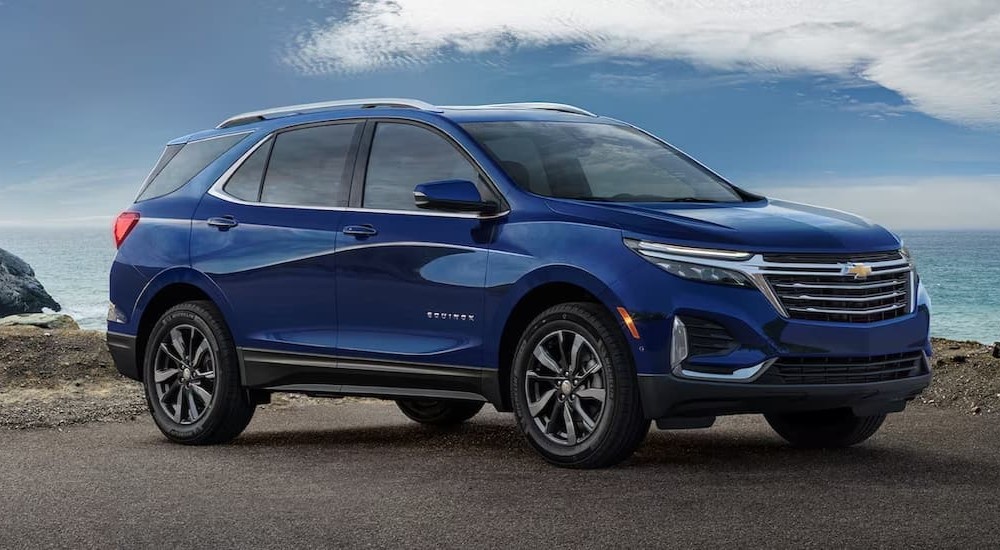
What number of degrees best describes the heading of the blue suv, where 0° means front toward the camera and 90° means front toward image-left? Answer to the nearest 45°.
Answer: approximately 315°

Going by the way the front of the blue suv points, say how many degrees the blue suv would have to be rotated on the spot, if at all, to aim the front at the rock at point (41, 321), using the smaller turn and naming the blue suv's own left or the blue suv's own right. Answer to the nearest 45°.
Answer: approximately 180°
